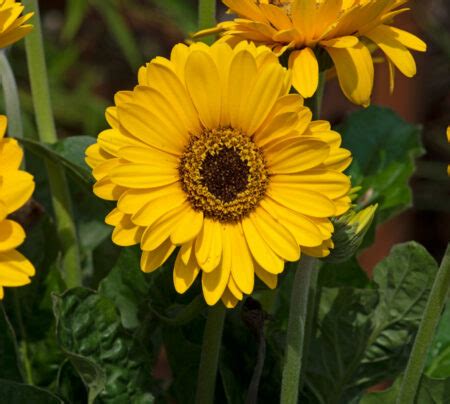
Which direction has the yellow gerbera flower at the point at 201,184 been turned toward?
toward the camera
